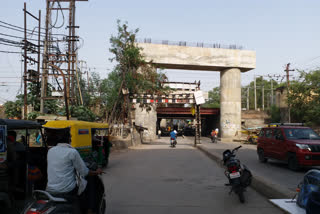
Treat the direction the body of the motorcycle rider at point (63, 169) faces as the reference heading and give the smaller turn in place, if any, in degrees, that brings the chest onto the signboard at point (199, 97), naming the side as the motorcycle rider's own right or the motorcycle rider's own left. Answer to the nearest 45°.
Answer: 0° — they already face it

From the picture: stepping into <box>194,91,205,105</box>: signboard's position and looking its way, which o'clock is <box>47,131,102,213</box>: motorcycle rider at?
The motorcycle rider is roughly at 12 o'clock from the signboard.

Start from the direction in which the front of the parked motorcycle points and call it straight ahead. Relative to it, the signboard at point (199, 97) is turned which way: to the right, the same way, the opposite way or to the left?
the opposite way

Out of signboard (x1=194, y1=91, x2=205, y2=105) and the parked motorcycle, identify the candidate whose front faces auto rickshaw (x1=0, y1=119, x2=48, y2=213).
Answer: the signboard

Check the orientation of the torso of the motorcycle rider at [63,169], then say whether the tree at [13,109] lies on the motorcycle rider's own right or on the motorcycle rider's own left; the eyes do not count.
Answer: on the motorcycle rider's own left

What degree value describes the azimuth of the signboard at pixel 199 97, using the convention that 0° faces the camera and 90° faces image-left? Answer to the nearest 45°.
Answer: approximately 0°
